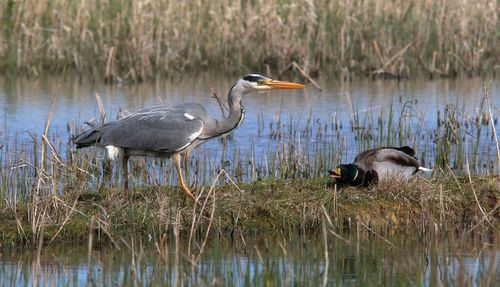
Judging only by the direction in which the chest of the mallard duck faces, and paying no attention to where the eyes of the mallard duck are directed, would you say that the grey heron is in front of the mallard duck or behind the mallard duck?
in front

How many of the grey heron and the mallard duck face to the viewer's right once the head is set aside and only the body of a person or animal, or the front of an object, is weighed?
1

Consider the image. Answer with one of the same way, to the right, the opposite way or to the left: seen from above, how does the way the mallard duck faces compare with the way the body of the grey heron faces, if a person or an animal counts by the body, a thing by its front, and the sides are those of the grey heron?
the opposite way

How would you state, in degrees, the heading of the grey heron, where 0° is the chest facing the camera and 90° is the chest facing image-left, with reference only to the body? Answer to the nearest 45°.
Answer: approximately 270°

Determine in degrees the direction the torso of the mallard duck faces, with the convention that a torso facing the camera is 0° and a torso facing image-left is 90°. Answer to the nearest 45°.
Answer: approximately 90°

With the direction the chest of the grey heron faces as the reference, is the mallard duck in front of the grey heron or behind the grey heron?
in front
